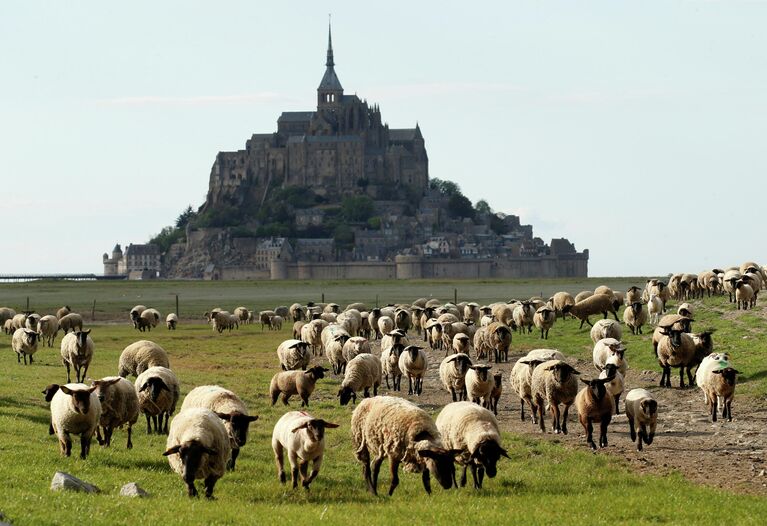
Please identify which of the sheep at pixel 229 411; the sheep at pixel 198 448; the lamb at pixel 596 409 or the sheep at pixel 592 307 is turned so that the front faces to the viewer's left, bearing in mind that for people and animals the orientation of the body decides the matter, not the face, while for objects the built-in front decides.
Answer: the sheep at pixel 592 307

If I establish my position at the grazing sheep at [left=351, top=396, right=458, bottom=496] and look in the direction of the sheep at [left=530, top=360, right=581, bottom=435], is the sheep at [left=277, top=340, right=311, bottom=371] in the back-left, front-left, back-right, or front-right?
front-left

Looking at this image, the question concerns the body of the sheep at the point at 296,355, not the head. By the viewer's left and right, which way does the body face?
facing the viewer and to the right of the viewer

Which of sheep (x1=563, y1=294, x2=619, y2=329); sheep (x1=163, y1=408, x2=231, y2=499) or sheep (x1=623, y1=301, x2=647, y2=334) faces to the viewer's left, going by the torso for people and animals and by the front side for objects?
sheep (x1=563, y1=294, x2=619, y2=329)

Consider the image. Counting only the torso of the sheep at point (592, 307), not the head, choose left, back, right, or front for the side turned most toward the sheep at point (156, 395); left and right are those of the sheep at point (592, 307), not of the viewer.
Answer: left

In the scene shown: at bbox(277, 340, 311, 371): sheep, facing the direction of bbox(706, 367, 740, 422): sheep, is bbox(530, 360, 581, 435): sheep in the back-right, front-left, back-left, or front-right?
front-right

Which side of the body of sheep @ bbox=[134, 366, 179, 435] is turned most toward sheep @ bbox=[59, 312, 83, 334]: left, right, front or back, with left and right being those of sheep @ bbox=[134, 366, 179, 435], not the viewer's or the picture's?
back

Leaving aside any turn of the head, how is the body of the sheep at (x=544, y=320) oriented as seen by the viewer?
toward the camera

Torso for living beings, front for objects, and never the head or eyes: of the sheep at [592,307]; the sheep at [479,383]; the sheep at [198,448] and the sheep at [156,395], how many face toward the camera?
3

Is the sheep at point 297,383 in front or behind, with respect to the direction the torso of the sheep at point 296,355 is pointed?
in front

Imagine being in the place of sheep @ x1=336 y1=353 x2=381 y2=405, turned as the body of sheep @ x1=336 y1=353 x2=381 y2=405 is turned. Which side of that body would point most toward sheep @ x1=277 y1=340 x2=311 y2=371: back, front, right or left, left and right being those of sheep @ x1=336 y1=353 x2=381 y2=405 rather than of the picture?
right

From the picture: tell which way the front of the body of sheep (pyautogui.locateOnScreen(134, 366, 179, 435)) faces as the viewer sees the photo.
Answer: toward the camera

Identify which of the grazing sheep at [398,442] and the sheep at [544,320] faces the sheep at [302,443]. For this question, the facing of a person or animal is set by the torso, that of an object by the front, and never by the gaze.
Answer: the sheep at [544,320]

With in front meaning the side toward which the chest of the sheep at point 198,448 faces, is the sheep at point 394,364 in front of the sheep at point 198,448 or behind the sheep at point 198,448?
behind

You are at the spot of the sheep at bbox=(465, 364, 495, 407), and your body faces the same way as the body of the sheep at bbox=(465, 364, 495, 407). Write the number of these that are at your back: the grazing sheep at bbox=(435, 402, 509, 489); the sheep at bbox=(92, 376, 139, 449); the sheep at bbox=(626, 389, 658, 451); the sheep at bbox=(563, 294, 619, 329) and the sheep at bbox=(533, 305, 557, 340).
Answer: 2

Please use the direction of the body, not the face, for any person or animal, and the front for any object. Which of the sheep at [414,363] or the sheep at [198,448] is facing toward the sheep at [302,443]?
the sheep at [414,363]
